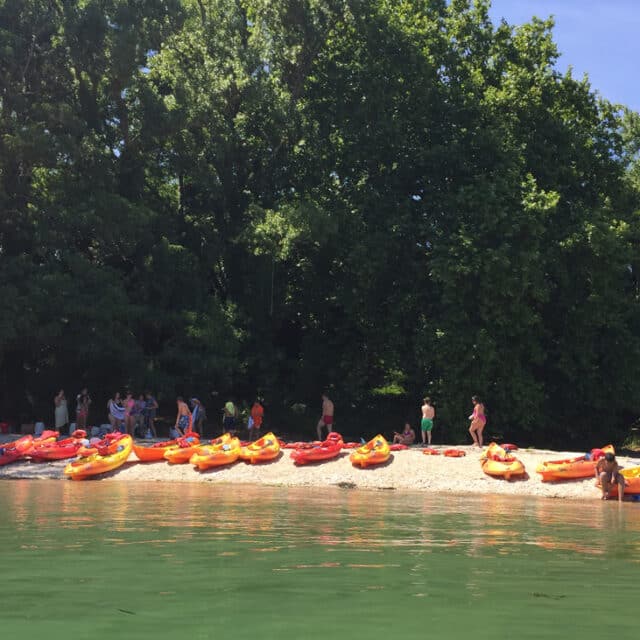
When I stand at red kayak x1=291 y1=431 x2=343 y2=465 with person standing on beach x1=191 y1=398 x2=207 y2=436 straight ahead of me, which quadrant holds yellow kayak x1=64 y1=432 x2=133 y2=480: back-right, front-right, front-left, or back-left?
front-left

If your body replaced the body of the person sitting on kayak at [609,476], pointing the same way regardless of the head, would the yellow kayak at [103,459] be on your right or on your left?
on your right

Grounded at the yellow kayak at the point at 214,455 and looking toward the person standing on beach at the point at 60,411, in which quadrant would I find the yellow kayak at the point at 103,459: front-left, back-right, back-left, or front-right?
front-left

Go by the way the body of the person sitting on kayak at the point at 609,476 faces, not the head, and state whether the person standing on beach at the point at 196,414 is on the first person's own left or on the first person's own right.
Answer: on the first person's own right

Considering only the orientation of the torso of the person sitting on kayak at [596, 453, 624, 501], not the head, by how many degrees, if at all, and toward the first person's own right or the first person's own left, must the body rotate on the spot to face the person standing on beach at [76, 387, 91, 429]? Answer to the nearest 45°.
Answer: approximately 90° to the first person's own right

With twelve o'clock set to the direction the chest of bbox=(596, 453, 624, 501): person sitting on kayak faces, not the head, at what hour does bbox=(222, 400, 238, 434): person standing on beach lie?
The person standing on beach is roughly at 4 o'clock from the person sitting on kayak.

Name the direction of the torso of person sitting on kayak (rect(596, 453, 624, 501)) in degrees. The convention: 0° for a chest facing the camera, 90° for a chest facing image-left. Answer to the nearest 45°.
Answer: approximately 0°

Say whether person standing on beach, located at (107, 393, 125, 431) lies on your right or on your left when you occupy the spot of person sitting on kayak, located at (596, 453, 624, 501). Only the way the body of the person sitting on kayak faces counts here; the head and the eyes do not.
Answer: on your right

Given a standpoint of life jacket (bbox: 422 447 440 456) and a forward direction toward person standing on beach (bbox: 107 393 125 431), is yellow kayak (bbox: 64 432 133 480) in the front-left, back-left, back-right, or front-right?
front-left

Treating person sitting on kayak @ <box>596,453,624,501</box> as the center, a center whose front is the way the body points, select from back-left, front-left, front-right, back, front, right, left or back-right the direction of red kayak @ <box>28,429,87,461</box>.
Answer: right

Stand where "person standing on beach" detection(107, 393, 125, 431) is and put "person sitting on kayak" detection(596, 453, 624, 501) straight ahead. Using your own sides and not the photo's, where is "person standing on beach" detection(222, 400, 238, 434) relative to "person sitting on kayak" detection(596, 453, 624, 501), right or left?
left

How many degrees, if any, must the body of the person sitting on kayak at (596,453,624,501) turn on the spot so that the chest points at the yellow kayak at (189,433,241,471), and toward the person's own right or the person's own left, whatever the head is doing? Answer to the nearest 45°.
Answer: approximately 90° to the person's own right
